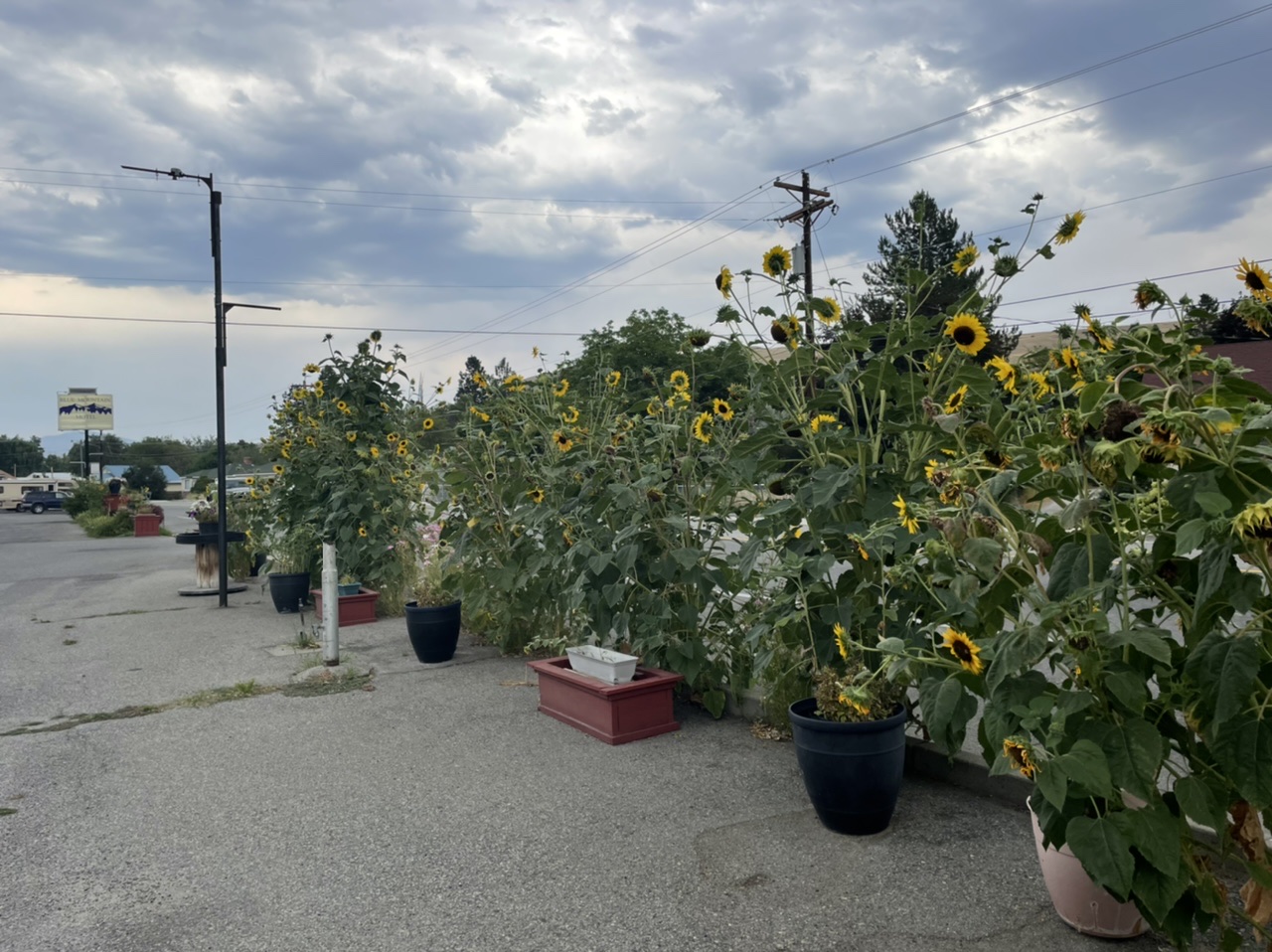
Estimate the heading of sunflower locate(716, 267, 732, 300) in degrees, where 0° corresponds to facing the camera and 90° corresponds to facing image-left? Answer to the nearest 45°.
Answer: approximately 90°

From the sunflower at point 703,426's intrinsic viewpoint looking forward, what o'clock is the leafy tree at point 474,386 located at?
The leafy tree is roughly at 5 o'clock from the sunflower.

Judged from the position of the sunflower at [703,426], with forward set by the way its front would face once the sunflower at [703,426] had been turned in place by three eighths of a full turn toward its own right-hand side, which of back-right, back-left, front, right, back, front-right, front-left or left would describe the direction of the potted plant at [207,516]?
front

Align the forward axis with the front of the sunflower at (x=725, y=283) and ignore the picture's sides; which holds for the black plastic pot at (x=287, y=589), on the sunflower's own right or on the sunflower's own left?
on the sunflower's own right

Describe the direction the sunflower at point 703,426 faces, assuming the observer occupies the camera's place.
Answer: facing the viewer
